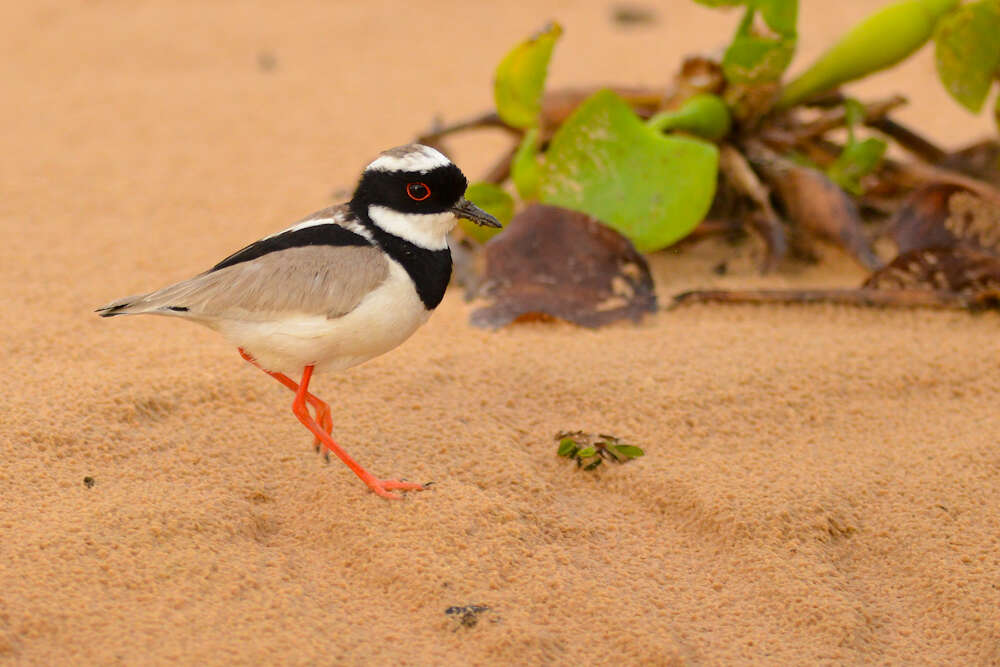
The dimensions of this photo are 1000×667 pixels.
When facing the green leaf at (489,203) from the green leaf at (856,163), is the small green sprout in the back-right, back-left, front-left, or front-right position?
front-left

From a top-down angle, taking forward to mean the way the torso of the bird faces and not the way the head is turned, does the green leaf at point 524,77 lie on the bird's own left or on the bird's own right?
on the bird's own left

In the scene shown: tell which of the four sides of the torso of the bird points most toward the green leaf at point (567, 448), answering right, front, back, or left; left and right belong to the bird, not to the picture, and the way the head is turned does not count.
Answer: front

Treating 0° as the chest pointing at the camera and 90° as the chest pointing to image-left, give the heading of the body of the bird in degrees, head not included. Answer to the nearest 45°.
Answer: approximately 270°

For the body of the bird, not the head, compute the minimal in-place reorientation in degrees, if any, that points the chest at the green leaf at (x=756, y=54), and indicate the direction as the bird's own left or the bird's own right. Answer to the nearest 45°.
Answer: approximately 45° to the bird's own left

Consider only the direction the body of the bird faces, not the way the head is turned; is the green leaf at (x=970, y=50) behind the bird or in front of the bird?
in front

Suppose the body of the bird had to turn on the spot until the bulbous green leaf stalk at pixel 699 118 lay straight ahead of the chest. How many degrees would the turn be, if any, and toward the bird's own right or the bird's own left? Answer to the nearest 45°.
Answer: approximately 45° to the bird's own left

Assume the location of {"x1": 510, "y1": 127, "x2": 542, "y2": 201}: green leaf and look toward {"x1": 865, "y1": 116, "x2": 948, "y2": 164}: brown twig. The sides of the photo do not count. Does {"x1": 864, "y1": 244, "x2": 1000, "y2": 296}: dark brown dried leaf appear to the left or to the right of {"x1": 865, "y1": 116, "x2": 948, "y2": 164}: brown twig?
right

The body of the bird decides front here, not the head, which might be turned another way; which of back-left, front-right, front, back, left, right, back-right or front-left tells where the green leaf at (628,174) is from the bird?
front-left

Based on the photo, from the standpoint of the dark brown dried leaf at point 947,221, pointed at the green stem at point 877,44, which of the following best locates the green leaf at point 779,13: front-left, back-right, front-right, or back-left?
front-left

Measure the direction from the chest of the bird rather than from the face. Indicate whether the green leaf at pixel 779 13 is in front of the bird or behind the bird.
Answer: in front
